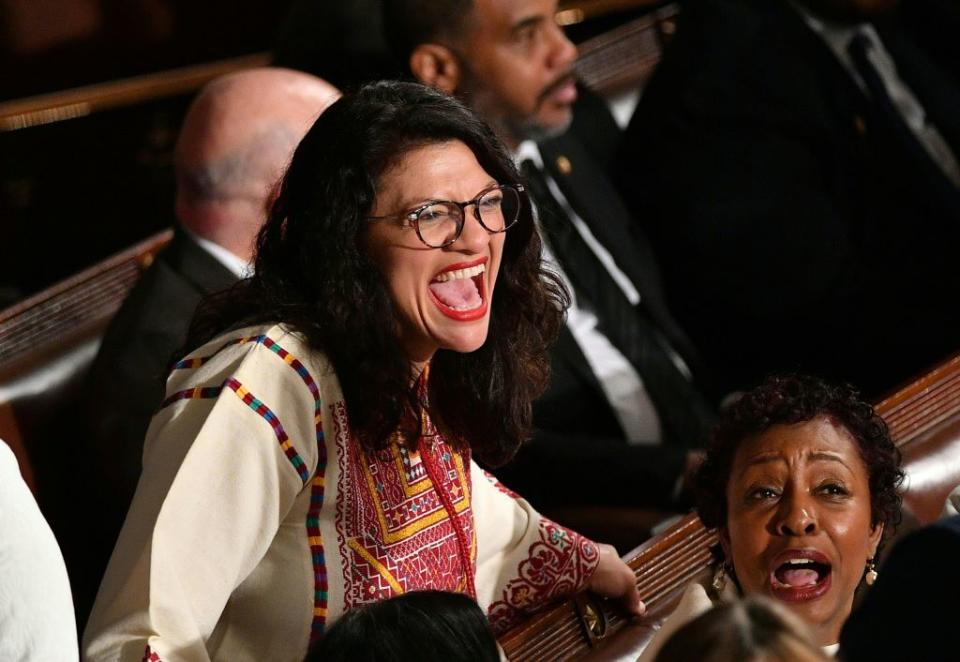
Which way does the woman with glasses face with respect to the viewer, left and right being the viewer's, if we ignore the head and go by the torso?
facing the viewer and to the right of the viewer

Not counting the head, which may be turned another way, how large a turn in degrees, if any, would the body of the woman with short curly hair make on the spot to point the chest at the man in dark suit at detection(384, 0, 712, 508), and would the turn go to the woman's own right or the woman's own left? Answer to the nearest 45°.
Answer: approximately 180°

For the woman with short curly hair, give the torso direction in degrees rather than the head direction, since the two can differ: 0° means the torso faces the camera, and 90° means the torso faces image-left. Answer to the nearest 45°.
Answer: approximately 0°

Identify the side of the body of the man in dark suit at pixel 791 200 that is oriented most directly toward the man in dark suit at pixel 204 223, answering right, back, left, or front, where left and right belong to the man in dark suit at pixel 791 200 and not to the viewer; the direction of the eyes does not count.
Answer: right

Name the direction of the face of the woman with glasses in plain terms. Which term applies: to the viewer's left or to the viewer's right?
to the viewer's right

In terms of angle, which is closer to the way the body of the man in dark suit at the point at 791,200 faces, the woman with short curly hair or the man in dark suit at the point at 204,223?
the woman with short curly hair

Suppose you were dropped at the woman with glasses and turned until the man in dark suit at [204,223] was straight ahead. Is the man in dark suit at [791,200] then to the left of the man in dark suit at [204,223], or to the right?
right
